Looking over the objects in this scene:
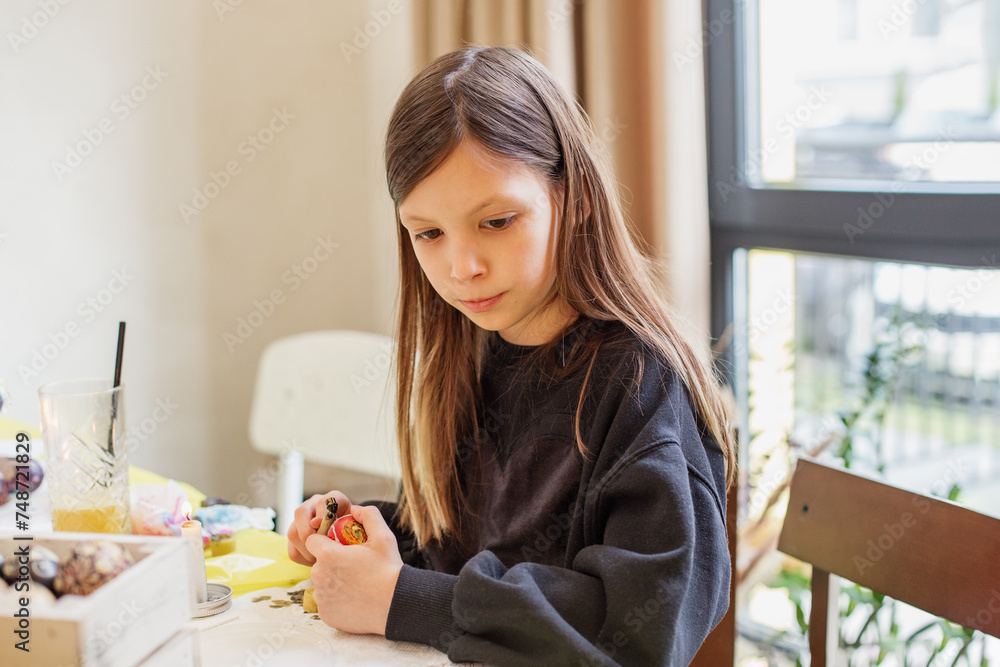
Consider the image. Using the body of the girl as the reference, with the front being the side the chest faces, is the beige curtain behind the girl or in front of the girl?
behind

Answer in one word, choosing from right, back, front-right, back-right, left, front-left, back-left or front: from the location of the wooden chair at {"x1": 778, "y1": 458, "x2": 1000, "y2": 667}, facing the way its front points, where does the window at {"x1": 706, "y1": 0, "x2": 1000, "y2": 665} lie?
back-right

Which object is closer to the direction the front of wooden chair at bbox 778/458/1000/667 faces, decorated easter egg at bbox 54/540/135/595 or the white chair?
the decorated easter egg

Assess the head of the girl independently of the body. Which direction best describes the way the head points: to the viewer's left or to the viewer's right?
to the viewer's left

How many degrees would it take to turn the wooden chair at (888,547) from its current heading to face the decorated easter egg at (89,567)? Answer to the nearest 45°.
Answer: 0° — it already faces it

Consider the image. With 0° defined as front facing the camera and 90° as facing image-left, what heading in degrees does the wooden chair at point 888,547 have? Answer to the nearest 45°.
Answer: approximately 45°

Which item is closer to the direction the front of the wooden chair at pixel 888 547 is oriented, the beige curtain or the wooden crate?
the wooden crate

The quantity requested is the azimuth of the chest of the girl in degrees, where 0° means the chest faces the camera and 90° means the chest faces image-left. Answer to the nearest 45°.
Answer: approximately 45°
